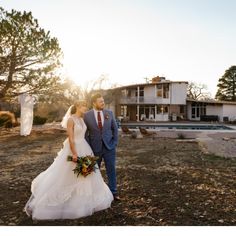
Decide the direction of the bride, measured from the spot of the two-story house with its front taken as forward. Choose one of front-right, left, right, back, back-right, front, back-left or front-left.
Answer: front

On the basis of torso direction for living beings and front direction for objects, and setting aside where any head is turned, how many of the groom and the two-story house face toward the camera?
2

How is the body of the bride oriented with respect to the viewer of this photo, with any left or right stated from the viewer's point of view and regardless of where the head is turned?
facing the viewer and to the right of the viewer

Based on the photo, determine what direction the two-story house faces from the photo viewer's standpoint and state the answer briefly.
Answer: facing the viewer

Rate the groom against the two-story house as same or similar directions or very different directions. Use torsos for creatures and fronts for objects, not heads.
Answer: same or similar directions

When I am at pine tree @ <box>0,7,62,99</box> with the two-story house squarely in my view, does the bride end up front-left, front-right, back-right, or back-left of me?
back-right

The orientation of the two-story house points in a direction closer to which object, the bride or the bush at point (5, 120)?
the bride

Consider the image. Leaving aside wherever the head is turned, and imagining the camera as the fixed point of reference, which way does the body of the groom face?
toward the camera

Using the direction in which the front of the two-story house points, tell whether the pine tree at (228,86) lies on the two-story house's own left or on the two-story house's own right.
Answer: on the two-story house's own left

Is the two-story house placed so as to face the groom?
yes

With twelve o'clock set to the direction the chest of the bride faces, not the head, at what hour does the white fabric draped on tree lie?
The white fabric draped on tree is roughly at 7 o'clock from the bride.

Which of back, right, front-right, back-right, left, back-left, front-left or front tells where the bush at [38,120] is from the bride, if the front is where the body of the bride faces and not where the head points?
back-left

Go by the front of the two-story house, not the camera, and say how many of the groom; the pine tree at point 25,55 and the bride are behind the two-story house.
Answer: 0

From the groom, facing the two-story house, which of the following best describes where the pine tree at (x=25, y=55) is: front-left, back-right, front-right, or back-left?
front-left

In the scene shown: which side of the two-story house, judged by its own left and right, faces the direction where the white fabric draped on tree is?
front
